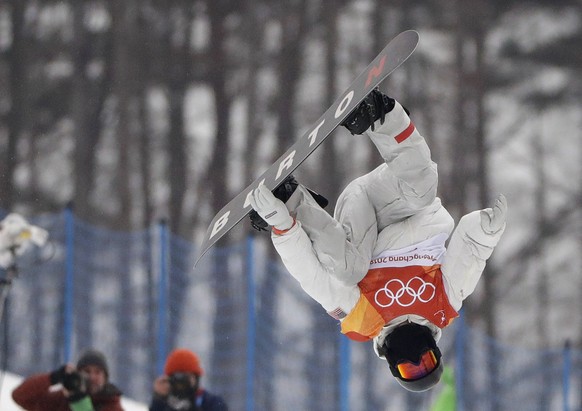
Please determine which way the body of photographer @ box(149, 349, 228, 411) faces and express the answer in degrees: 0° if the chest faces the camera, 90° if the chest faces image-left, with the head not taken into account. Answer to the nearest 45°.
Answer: approximately 0°

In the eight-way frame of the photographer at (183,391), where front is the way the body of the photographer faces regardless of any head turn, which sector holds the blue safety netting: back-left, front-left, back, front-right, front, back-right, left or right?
back

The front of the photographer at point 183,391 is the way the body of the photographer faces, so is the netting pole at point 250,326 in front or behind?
behind

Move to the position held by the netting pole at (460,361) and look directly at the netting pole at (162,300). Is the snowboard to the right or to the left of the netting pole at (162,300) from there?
left

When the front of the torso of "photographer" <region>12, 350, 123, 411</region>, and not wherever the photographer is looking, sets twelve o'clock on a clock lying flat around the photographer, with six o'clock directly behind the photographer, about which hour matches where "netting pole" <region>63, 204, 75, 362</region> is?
The netting pole is roughly at 6 o'clock from the photographer.

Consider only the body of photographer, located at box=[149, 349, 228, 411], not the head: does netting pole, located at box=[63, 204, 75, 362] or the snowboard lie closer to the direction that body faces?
the snowboard

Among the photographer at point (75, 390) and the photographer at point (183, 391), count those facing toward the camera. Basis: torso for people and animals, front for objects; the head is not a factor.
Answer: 2
